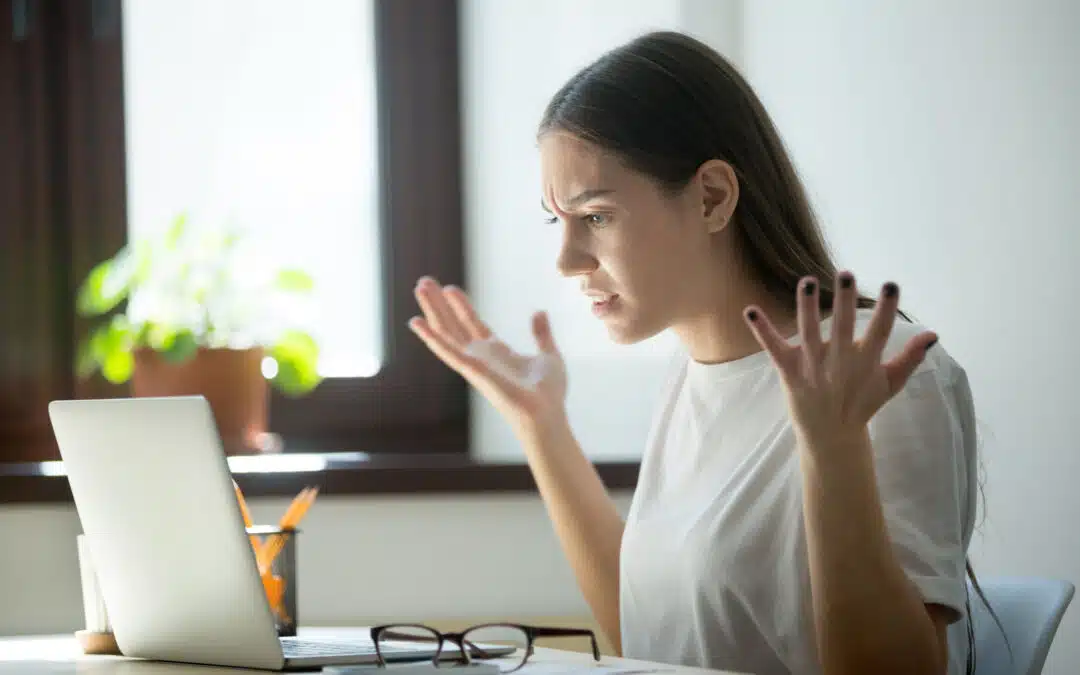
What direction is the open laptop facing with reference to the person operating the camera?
facing away from the viewer and to the right of the viewer

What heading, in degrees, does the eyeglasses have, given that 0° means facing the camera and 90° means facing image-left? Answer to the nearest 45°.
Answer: approximately 45°

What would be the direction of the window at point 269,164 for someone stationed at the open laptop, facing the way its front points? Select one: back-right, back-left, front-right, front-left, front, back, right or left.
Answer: front-left

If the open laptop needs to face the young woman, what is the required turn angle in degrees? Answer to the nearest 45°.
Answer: approximately 45° to its right

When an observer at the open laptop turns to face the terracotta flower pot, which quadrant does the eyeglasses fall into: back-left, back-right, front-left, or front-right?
back-right

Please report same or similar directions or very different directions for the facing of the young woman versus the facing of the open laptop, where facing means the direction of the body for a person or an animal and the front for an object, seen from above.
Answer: very different directions

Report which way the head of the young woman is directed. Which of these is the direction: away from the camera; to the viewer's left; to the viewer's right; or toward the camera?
to the viewer's left

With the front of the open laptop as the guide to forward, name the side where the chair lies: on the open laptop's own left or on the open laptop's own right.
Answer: on the open laptop's own right
